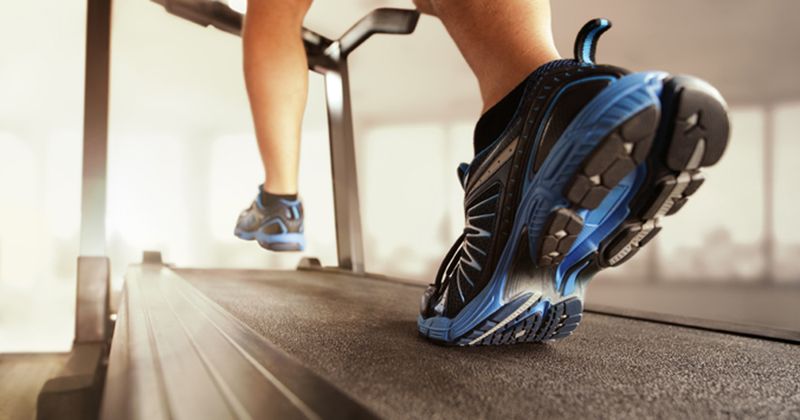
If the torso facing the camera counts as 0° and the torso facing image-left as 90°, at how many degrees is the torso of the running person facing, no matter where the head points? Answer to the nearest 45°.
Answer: approximately 135°

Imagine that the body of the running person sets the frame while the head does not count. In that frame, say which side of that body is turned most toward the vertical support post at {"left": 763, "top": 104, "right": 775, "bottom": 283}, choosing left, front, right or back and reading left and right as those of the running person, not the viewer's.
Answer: right

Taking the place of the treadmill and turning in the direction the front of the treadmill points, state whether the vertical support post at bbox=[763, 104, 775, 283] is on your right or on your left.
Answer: on your right

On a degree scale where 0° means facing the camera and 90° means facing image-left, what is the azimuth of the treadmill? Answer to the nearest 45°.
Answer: approximately 135°
